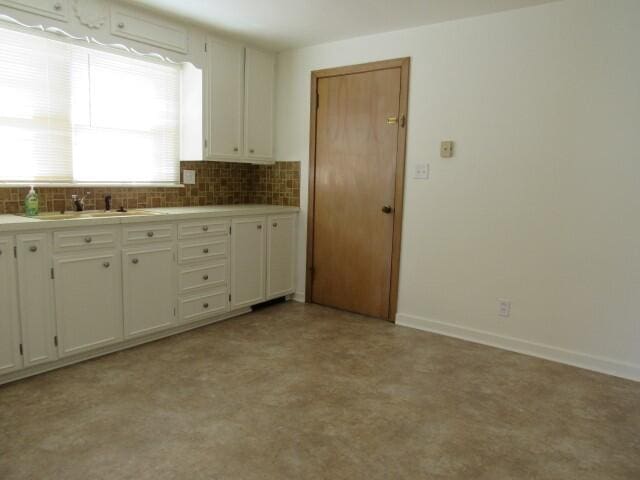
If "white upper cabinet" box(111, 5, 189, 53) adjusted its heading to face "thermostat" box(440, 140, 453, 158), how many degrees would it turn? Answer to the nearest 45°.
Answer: approximately 45° to its left

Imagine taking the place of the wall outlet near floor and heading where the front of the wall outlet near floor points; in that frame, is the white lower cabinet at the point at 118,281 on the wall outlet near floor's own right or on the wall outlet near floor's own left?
on the wall outlet near floor's own right

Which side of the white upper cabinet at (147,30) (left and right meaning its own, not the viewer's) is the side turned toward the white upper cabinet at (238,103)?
left

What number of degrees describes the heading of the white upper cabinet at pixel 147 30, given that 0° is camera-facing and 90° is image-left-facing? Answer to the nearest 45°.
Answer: approximately 315°

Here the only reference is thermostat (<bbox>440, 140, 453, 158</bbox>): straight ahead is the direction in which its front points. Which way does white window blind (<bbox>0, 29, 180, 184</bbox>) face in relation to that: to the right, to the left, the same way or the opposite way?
to the left

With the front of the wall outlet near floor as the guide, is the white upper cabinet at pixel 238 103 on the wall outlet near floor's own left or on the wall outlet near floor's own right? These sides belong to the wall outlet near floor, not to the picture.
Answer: on the wall outlet near floor's own right

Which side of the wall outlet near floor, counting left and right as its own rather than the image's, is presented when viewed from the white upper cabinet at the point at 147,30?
right

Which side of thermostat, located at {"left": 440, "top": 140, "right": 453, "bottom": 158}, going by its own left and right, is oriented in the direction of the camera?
front

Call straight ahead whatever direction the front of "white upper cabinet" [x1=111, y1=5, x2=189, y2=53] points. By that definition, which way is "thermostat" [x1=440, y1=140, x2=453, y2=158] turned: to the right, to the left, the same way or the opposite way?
to the right

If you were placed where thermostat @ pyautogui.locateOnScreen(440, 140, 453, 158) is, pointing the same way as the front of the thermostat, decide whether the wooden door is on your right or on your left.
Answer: on your right

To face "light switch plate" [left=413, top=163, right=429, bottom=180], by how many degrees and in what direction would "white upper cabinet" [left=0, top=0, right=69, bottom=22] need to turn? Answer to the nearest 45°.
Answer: approximately 45° to its left

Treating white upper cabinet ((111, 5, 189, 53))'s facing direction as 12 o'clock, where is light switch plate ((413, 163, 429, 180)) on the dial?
The light switch plate is roughly at 11 o'clock from the white upper cabinet.

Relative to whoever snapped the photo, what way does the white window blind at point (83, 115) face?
facing the viewer and to the right of the viewer

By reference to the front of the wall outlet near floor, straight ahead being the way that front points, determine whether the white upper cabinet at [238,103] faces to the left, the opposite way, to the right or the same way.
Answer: to the left

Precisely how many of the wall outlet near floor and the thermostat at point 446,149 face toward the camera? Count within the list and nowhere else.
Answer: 2

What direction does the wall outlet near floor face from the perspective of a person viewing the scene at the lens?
facing the viewer
